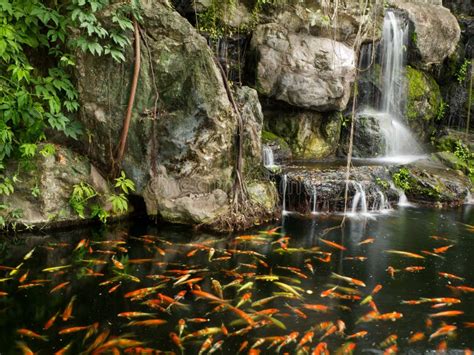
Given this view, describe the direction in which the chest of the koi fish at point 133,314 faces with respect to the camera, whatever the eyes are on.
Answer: to the viewer's left

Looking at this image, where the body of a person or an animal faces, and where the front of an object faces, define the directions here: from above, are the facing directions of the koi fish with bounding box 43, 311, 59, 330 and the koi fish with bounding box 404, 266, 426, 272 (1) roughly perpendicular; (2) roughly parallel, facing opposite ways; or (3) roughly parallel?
roughly perpendicular
